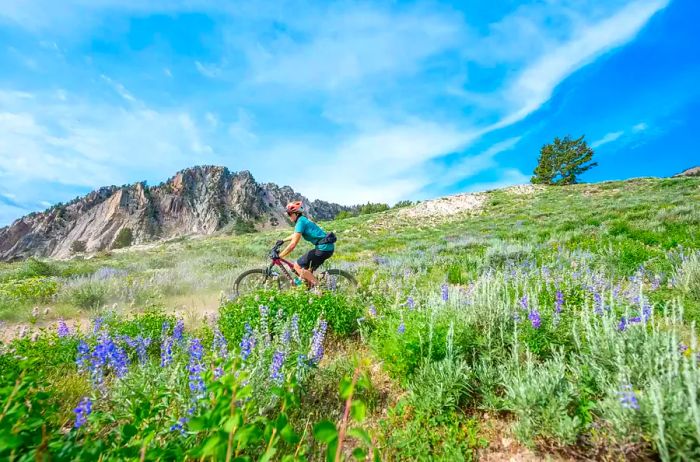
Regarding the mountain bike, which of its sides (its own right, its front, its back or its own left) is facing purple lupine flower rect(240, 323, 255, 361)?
left

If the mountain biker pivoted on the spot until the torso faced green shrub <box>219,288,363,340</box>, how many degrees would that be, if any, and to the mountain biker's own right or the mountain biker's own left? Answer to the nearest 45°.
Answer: approximately 90° to the mountain biker's own left

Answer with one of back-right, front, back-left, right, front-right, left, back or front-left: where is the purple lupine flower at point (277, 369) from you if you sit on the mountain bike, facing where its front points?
left

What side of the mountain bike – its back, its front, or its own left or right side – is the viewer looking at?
left

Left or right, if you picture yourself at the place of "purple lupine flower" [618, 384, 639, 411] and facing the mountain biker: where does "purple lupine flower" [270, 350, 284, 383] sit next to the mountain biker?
left

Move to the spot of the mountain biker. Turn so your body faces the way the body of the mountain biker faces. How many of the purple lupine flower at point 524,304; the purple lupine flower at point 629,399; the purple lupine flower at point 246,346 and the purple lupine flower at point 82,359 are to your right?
0

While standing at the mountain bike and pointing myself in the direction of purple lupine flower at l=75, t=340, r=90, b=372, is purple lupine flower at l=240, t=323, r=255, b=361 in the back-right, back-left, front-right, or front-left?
front-left

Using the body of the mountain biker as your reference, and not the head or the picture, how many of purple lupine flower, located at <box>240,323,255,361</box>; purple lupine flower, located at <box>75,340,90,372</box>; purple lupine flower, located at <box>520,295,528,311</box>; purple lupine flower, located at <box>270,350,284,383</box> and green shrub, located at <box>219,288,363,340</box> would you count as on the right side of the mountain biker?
0

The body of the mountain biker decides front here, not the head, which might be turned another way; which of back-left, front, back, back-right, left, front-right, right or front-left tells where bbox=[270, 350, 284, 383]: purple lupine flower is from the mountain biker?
left

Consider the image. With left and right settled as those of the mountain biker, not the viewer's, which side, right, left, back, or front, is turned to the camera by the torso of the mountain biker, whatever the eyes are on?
left

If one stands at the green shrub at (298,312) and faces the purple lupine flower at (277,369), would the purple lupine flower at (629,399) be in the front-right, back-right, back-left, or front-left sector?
front-left

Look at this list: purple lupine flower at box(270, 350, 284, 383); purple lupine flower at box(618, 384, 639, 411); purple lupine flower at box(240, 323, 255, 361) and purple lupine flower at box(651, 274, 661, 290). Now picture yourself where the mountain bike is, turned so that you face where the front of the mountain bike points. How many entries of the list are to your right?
0

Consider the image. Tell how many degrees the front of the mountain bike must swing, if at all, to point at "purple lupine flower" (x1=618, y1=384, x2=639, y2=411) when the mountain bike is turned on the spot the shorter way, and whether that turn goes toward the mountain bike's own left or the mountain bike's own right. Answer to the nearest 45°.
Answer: approximately 90° to the mountain bike's own left
